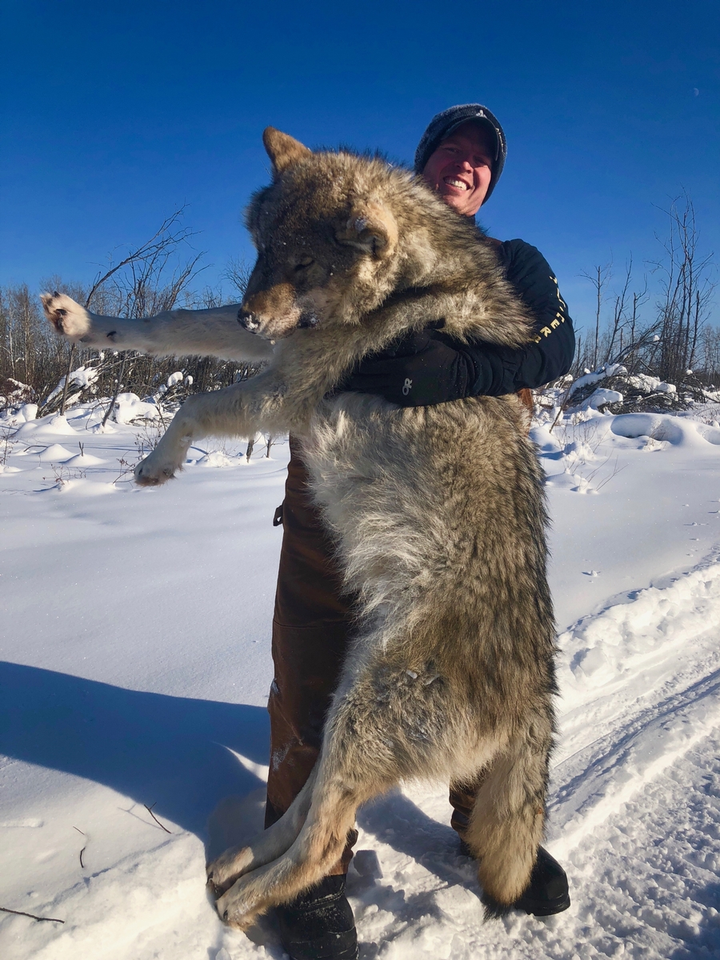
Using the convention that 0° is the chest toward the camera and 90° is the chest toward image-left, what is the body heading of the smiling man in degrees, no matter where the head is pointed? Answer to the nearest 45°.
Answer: approximately 0°
